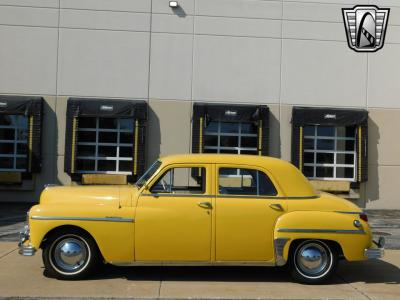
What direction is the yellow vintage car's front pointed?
to the viewer's left
